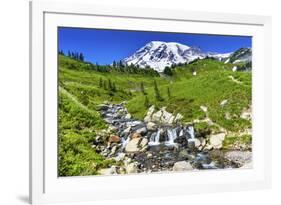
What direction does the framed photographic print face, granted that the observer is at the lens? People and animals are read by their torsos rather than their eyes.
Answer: facing the viewer and to the right of the viewer
